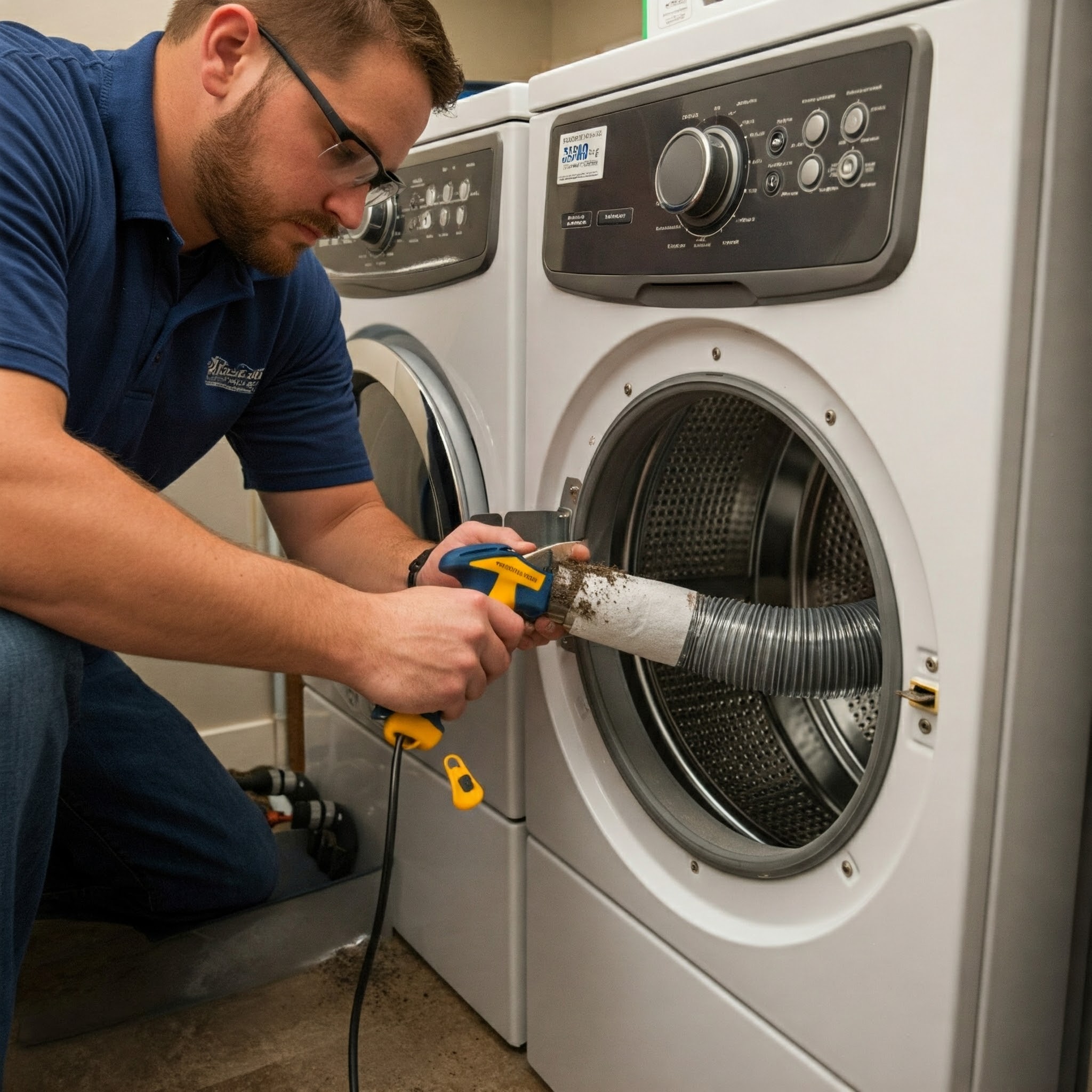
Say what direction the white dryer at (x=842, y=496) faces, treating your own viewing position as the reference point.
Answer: facing the viewer and to the left of the viewer

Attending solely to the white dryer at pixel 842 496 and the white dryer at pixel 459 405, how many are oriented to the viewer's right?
0

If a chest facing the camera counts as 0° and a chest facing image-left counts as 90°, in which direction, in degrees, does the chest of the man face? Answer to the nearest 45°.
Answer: approximately 315°

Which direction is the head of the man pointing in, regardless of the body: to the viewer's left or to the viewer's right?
to the viewer's right

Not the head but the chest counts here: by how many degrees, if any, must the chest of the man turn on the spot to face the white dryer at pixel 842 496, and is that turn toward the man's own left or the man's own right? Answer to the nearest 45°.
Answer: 0° — they already face it

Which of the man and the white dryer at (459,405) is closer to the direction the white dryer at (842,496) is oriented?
the man

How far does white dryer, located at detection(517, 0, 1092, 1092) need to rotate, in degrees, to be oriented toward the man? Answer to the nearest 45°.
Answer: approximately 45° to its right
